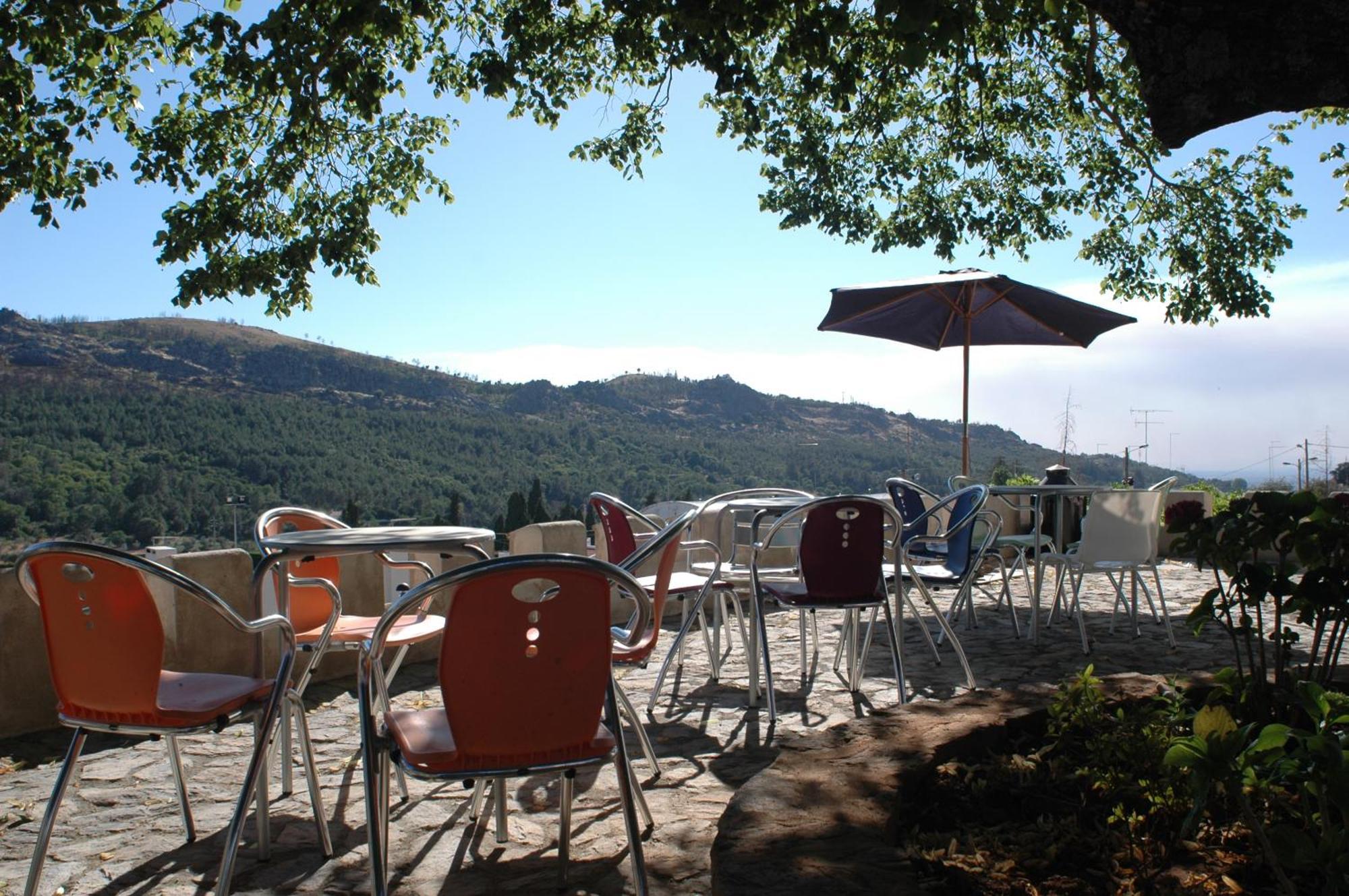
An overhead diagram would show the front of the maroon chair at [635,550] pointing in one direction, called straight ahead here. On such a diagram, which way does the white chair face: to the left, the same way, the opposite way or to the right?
to the left

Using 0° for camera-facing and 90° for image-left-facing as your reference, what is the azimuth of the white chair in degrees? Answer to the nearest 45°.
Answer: approximately 135°

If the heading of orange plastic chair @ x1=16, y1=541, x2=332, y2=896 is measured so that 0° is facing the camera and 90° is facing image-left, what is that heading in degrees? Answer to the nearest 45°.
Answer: approximately 225°

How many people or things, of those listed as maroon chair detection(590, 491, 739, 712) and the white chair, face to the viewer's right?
1

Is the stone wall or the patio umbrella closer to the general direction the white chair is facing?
the patio umbrella

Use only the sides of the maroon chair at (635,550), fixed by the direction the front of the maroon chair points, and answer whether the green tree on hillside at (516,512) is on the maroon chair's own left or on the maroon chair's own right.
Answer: on the maroon chair's own left

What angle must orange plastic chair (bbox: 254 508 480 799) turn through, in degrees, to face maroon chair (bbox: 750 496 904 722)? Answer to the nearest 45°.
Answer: approximately 45° to its left

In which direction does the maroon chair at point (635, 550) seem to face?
to the viewer's right

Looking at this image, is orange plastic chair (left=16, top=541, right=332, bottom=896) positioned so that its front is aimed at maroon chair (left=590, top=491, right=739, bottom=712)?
yes

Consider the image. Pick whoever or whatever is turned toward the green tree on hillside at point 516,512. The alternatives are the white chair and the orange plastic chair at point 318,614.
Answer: the white chair

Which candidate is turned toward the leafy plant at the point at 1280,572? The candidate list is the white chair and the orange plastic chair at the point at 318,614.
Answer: the orange plastic chair

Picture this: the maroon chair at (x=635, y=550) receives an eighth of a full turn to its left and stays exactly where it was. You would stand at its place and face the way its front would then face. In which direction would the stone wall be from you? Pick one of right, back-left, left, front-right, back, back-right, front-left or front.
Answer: back-left
